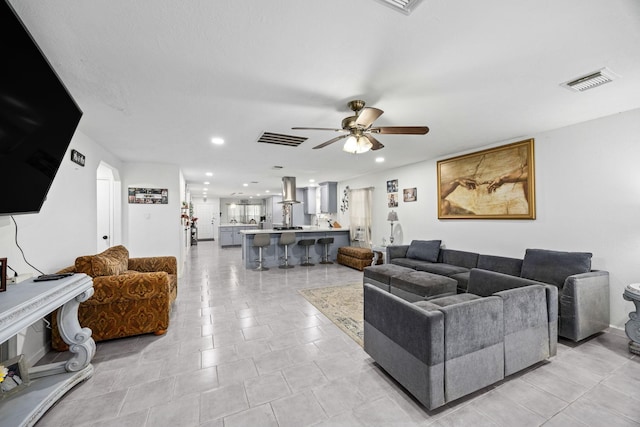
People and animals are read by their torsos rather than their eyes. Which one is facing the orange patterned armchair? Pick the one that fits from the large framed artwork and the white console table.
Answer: the large framed artwork

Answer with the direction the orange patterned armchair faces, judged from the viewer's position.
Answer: facing to the right of the viewer

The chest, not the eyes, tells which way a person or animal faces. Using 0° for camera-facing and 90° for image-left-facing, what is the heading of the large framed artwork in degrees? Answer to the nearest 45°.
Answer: approximately 45°

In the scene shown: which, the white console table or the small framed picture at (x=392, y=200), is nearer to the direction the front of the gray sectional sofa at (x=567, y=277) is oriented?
the white console table

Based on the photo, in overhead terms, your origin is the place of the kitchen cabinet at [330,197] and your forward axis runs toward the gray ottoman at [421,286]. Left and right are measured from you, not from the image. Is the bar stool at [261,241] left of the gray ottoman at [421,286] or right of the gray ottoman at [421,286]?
right

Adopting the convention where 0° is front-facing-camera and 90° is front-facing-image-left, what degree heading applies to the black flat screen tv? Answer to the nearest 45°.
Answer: approximately 315°

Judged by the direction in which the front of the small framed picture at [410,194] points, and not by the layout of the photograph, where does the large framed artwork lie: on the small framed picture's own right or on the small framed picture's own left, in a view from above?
on the small framed picture's own left

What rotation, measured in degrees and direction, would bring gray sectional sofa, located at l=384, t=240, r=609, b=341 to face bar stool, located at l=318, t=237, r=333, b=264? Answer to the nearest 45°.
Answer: approximately 90° to its right

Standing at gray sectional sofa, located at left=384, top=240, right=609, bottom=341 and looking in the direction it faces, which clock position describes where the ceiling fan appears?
The ceiling fan is roughly at 12 o'clock from the gray sectional sofa.

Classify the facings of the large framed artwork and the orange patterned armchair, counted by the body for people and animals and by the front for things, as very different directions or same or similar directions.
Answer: very different directions

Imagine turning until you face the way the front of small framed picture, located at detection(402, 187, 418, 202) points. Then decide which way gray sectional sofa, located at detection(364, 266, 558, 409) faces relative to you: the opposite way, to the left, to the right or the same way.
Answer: to the right

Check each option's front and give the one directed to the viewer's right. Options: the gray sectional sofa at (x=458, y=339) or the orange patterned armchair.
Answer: the orange patterned armchair

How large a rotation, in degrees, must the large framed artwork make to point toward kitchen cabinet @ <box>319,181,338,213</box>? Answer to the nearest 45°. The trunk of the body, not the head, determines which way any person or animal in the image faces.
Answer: approximately 90° to its right
